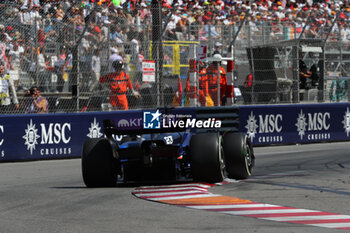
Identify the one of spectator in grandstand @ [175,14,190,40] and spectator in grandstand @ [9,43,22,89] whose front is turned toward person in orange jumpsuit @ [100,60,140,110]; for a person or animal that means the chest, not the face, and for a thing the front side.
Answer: spectator in grandstand @ [175,14,190,40]

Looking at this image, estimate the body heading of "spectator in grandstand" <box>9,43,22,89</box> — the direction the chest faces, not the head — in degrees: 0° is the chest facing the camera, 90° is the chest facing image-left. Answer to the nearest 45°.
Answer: approximately 0°

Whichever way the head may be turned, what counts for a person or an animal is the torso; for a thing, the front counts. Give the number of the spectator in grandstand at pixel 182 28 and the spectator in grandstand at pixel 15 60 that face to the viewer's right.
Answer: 0

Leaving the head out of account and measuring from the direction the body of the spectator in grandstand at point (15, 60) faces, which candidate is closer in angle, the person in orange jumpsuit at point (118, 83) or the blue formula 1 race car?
the blue formula 1 race car

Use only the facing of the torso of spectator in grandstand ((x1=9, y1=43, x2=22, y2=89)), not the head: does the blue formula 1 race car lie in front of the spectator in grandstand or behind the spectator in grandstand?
in front

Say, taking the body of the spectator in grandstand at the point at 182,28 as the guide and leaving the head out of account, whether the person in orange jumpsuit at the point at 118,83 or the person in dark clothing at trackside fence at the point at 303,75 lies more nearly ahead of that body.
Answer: the person in orange jumpsuit

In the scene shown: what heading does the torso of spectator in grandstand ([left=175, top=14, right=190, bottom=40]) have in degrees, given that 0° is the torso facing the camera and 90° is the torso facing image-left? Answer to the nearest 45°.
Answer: approximately 45°

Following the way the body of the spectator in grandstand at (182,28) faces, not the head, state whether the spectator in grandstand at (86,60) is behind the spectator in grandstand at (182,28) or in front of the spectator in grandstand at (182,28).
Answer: in front

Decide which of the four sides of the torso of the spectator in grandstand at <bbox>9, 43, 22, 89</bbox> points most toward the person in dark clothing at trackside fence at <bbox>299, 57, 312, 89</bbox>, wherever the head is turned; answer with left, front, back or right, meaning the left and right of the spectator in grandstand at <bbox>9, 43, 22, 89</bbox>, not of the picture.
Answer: left
